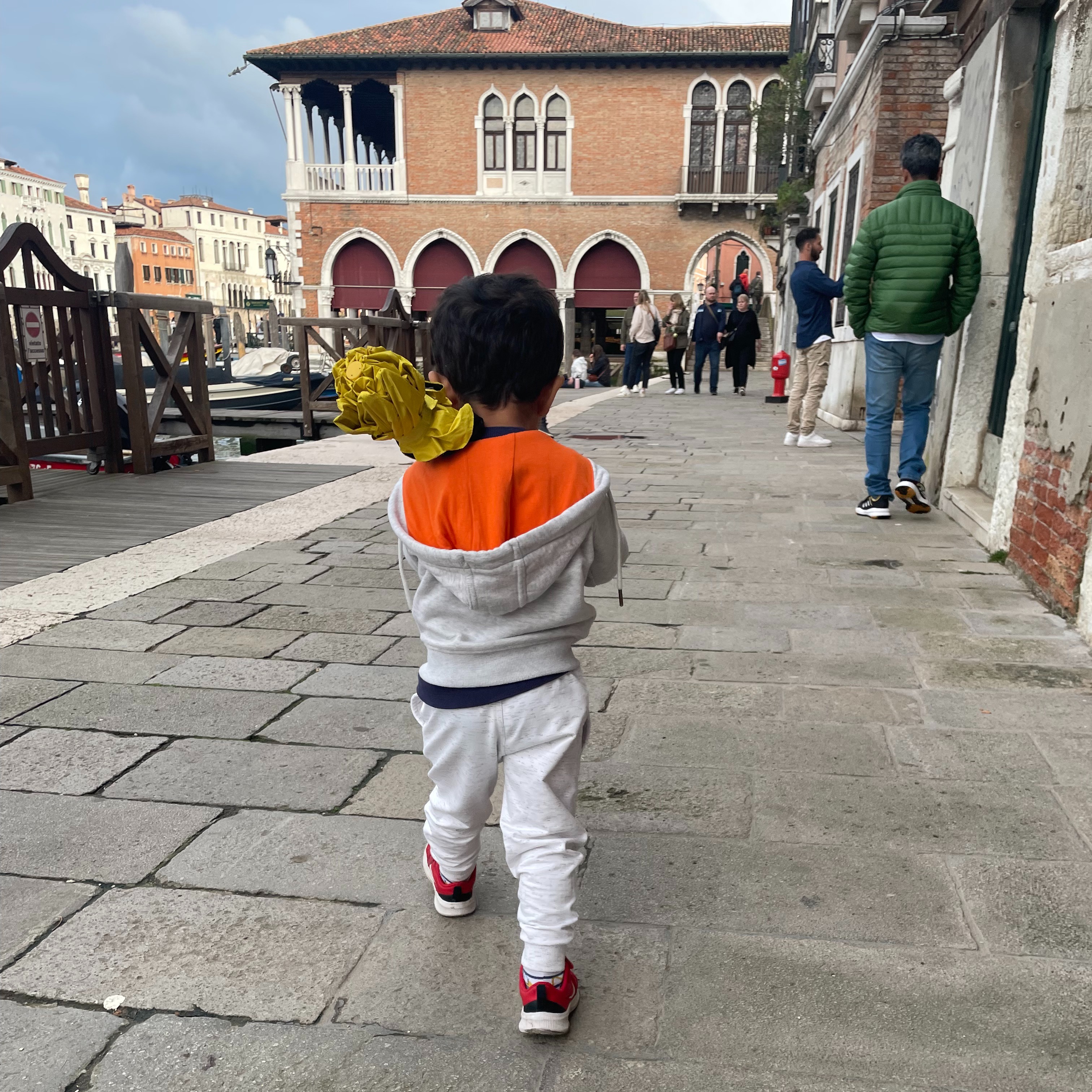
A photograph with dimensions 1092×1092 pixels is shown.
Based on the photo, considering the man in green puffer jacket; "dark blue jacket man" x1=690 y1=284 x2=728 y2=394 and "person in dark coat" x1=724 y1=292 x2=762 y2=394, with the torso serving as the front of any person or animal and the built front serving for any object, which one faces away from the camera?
the man in green puffer jacket

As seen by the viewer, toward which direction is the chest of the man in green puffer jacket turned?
away from the camera

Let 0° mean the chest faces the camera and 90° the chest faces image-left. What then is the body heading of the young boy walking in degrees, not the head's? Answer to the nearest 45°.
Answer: approximately 180°

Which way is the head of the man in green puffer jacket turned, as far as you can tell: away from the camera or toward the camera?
away from the camera

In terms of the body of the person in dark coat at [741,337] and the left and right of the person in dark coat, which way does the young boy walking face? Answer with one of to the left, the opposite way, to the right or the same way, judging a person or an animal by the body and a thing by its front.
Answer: the opposite way

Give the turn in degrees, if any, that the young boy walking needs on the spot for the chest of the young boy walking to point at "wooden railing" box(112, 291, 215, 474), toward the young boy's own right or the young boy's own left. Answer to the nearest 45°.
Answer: approximately 45° to the young boy's own left

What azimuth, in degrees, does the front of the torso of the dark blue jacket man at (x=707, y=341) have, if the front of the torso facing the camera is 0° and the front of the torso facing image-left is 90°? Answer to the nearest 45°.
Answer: approximately 0°

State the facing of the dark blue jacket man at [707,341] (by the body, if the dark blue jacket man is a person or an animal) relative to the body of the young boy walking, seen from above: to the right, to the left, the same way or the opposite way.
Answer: the opposite way

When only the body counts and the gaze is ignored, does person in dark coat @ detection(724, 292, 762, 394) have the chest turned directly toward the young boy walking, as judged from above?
yes

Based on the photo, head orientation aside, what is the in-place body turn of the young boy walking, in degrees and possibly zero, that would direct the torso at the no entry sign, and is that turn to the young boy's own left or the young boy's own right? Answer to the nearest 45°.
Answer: approximately 45° to the young boy's own left

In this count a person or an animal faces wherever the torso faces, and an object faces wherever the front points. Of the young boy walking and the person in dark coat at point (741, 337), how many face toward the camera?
1
